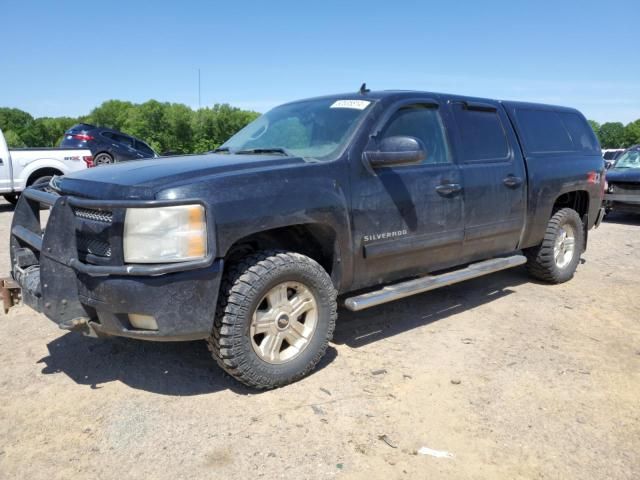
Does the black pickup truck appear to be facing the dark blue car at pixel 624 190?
no

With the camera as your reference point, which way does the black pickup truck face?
facing the viewer and to the left of the viewer

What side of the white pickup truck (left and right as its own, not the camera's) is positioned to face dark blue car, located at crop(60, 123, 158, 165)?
right

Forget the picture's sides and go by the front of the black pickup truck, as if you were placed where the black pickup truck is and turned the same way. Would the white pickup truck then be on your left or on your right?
on your right

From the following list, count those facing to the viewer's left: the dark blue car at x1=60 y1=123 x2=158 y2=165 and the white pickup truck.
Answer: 1

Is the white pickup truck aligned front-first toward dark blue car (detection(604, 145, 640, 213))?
no

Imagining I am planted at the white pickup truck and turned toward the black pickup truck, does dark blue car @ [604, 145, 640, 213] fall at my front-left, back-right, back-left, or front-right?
front-left

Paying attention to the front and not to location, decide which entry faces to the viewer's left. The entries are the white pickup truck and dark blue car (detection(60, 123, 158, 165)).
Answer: the white pickup truck

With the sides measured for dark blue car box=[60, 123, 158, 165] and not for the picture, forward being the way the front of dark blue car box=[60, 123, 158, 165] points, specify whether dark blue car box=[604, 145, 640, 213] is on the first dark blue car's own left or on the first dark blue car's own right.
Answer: on the first dark blue car's own right

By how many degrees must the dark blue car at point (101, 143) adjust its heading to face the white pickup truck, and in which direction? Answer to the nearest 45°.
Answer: approximately 135° to its right

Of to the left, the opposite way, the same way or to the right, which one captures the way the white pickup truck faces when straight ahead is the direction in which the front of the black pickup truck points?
the same way

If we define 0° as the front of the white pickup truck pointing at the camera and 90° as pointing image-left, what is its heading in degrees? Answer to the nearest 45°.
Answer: approximately 90°

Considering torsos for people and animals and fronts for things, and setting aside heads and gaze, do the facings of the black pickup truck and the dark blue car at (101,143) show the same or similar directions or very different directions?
very different directions

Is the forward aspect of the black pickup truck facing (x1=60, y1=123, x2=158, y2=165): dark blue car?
no

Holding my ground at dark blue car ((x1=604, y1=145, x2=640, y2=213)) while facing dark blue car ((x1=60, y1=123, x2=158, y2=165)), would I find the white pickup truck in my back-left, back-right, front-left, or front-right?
front-left

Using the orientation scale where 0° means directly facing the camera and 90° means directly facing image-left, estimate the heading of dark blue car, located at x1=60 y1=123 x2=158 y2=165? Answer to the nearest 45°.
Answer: approximately 225°
